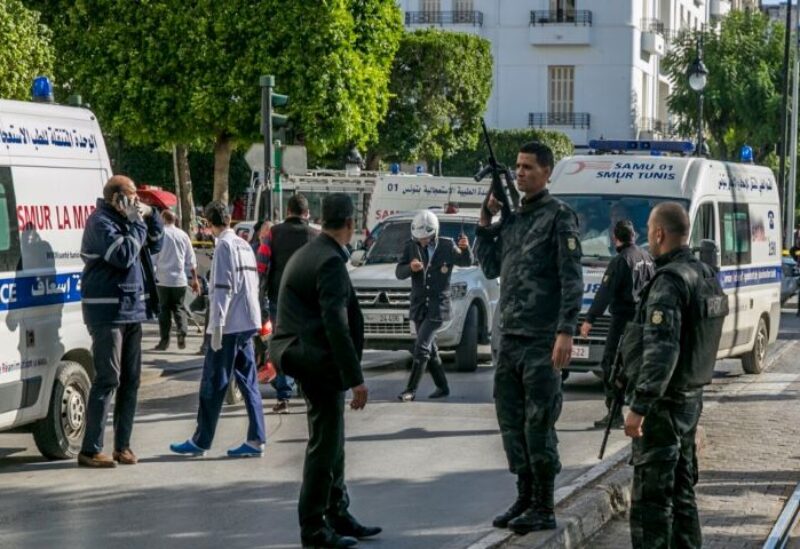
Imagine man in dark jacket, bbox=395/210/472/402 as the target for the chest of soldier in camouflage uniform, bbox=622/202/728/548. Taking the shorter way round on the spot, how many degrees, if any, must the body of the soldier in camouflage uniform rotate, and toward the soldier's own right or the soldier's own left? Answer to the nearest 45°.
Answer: approximately 45° to the soldier's own right

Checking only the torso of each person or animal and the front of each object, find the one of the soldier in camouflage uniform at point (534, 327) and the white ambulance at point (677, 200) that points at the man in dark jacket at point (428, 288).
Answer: the white ambulance

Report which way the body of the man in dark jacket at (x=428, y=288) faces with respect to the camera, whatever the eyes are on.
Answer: toward the camera

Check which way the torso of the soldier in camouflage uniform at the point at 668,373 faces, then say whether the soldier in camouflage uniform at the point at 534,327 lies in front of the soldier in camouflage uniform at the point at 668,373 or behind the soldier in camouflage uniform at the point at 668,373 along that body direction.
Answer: in front

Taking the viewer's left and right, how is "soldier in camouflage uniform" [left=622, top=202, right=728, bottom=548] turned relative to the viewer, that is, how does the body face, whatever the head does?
facing away from the viewer and to the left of the viewer

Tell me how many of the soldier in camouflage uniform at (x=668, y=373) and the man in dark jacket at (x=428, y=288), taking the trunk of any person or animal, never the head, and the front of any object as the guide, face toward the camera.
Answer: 1

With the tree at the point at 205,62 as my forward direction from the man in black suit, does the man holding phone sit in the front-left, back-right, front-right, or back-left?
front-left

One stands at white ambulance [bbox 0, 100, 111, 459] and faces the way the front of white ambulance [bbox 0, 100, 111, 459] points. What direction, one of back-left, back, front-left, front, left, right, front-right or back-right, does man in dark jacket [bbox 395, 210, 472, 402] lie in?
back
